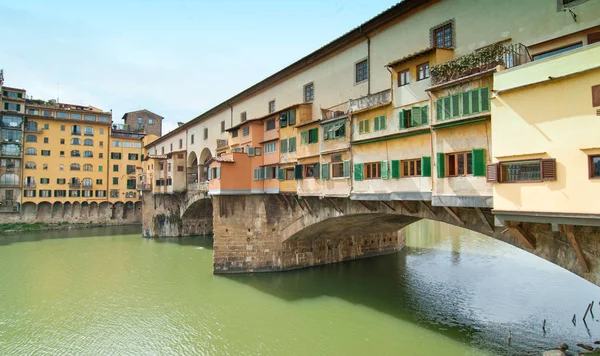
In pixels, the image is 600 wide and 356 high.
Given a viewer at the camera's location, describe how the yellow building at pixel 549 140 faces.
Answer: facing the viewer and to the left of the viewer
